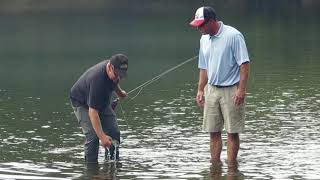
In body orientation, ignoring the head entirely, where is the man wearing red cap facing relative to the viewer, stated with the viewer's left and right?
facing the viewer and to the left of the viewer
